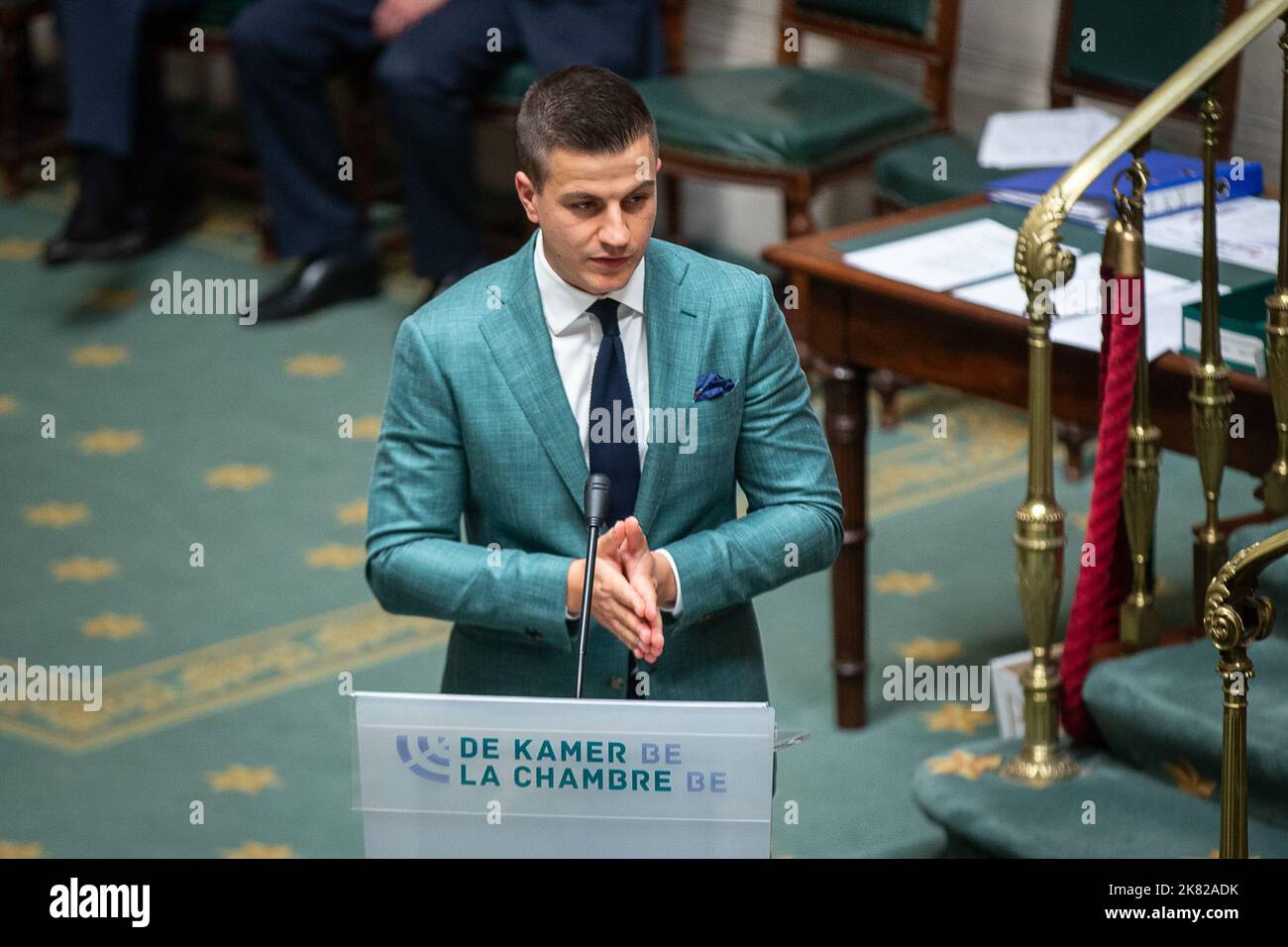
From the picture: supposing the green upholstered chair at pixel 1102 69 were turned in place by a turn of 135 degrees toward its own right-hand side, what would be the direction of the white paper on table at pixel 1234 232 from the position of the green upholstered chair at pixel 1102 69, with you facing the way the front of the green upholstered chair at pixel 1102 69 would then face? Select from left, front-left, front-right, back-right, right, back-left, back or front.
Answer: back

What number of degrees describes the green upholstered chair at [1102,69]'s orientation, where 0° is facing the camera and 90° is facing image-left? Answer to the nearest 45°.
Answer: approximately 45°

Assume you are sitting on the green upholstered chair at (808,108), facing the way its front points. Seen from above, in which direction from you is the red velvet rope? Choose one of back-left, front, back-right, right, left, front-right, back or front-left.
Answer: front-left

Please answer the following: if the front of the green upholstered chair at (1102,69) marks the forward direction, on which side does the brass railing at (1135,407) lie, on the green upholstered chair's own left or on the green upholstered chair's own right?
on the green upholstered chair's own left

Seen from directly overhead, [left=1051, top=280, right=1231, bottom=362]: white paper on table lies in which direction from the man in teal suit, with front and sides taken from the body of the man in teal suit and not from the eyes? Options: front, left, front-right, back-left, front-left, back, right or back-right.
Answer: back-left

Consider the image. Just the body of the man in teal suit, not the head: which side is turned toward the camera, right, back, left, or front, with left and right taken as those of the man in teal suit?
front

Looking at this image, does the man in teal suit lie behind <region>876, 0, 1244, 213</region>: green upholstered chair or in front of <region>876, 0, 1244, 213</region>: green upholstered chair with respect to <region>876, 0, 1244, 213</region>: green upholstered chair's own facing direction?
in front

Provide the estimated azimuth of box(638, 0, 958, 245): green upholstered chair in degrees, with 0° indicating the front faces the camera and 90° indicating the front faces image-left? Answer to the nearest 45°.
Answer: approximately 45°

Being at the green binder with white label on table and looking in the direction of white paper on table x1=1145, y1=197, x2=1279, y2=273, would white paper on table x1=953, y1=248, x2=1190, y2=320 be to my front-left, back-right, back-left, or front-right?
front-left

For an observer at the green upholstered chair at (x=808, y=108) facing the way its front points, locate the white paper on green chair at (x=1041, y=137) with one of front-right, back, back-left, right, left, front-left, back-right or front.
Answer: left

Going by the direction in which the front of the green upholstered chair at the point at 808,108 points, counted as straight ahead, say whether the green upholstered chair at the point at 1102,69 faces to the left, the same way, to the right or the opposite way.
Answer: the same way

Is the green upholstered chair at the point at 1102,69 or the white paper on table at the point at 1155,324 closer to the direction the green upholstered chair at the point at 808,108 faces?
the white paper on table

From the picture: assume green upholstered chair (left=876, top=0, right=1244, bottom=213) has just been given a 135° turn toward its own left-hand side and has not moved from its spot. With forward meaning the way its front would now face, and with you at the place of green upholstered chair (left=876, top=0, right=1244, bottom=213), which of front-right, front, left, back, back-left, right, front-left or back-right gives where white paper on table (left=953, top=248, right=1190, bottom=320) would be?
right

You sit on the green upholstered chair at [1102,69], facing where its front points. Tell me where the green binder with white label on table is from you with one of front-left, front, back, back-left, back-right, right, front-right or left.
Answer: front-left

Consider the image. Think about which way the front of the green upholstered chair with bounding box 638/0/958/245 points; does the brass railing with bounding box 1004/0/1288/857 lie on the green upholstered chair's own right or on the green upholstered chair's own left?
on the green upholstered chair's own left
